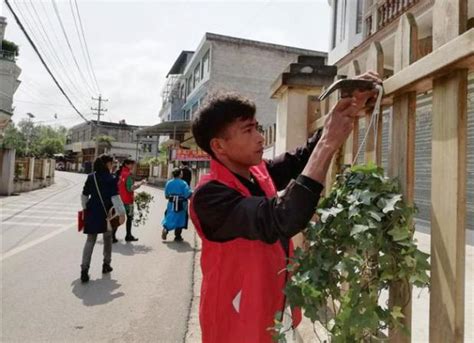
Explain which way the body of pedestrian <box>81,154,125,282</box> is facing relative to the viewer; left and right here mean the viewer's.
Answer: facing away from the viewer and to the right of the viewer

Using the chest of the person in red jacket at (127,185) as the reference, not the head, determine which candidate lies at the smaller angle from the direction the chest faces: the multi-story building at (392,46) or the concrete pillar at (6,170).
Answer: the multi-story building

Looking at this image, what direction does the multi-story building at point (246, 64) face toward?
to the viewer's left

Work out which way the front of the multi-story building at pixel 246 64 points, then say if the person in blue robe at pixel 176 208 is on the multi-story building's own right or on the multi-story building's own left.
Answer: on the multi-story building's own left
